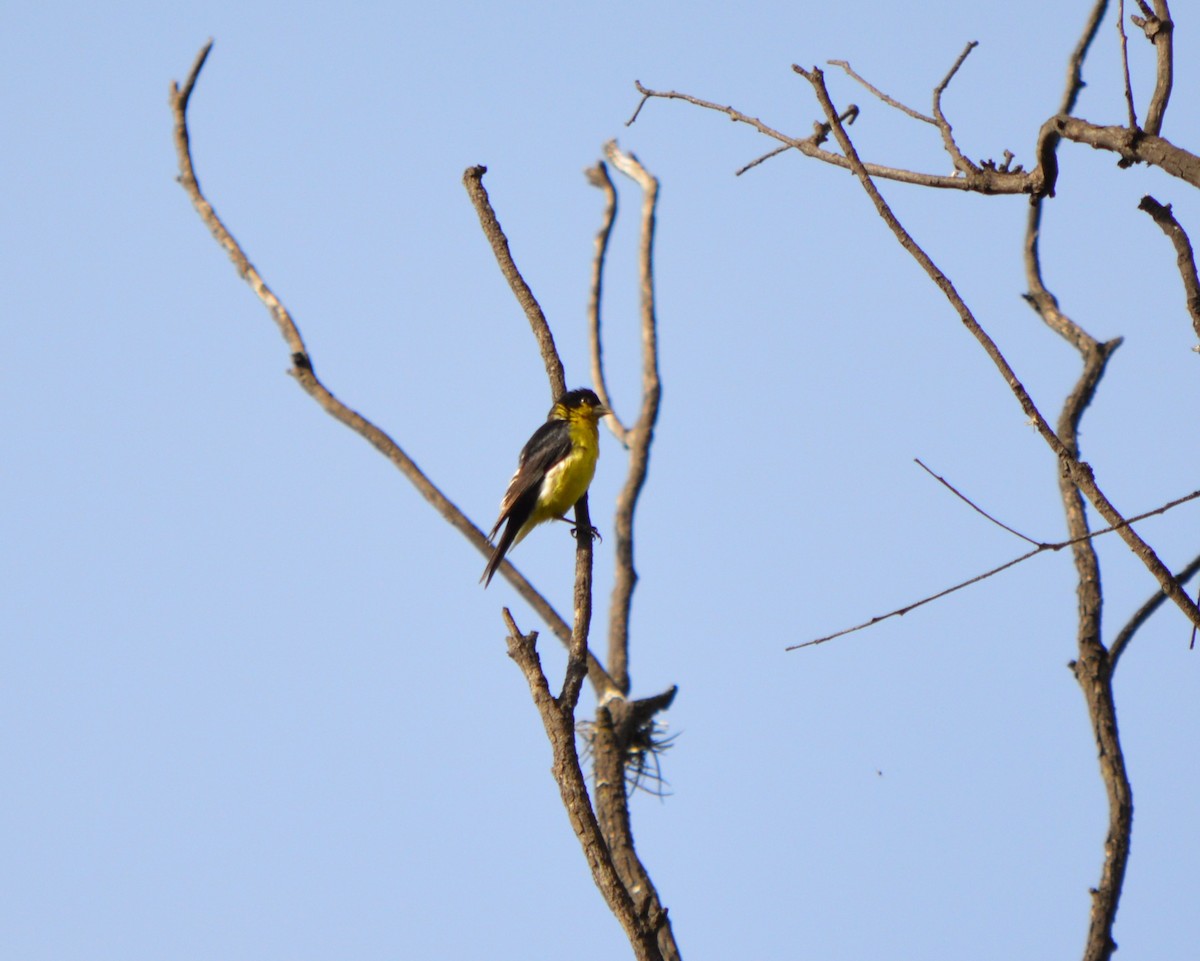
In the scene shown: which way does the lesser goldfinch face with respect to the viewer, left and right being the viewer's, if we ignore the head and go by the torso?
facing to the right of the viewer

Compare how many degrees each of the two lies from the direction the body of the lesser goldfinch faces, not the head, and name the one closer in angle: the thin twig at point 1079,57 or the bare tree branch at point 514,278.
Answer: the thin twig
